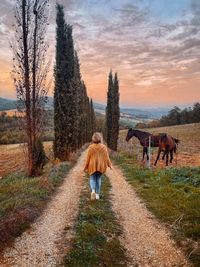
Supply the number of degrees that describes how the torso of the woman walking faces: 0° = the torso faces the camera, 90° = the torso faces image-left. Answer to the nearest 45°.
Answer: approximately 180°

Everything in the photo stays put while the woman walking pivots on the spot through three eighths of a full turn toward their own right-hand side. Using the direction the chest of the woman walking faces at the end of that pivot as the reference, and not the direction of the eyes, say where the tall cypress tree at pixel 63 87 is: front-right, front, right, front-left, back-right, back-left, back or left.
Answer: back-left

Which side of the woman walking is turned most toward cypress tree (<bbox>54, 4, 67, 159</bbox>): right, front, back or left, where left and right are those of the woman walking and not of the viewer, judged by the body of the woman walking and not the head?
front
